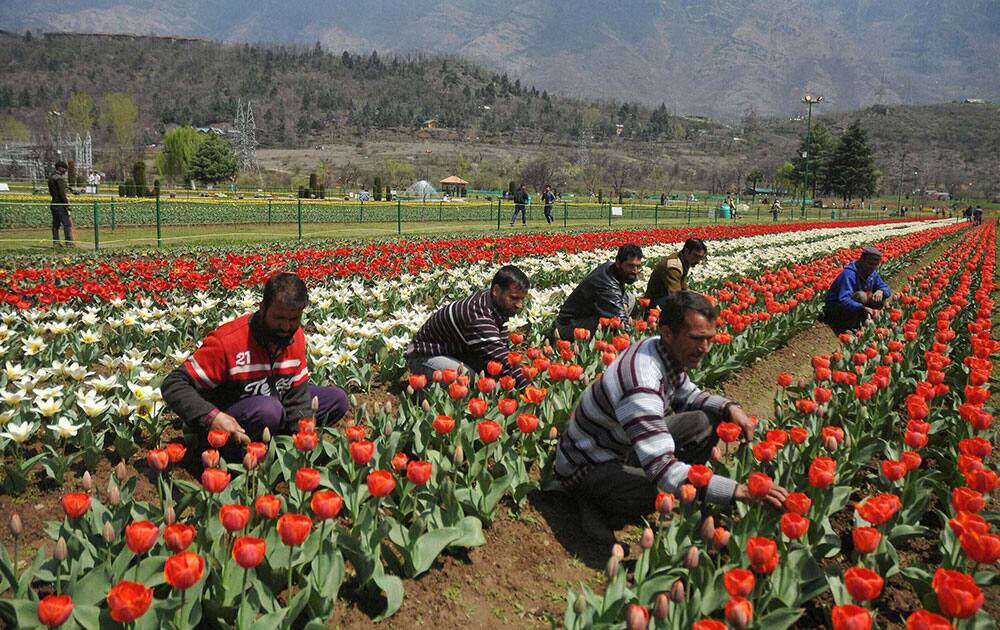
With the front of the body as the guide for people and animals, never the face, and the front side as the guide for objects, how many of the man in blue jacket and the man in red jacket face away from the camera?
0

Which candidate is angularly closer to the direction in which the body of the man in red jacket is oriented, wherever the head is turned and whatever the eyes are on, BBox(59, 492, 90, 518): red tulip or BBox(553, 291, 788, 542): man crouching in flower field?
the man crouching in flower field

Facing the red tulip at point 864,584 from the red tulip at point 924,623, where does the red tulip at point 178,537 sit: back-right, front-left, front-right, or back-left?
front-left

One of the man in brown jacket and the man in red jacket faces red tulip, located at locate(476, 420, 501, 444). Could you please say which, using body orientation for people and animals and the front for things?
the man in red jacket

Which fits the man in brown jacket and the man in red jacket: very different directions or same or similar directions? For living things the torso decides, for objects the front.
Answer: same or similar directions
